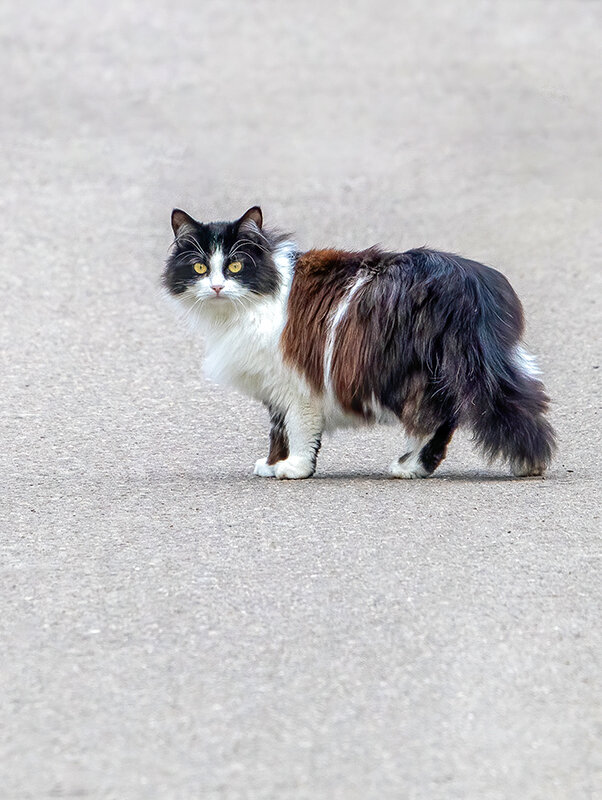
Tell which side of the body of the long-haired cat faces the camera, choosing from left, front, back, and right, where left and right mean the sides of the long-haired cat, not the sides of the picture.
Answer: left
